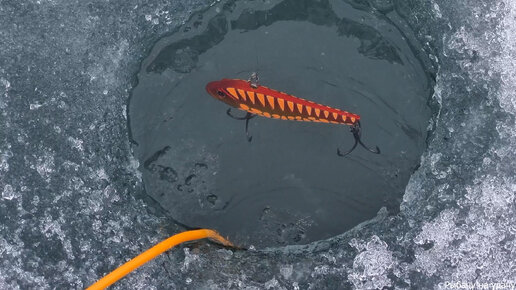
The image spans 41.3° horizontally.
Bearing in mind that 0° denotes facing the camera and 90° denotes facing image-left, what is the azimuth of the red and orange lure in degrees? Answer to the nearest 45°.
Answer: approximately 90°
